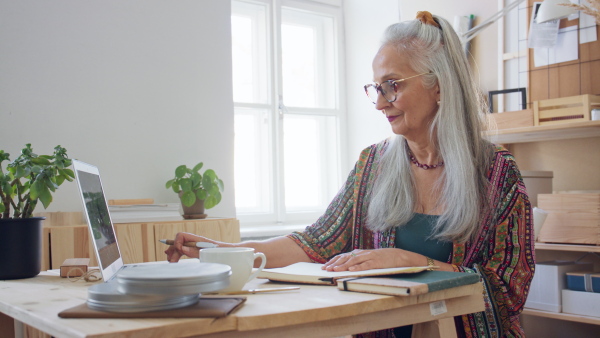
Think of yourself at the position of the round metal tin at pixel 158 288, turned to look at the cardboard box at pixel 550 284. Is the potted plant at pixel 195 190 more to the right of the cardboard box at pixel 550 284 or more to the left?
left

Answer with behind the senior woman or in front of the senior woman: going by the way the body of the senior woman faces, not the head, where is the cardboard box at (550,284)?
behind

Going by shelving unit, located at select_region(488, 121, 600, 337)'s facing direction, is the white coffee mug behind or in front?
in front

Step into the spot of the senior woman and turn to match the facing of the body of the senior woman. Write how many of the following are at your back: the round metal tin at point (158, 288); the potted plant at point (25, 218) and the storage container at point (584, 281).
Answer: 1

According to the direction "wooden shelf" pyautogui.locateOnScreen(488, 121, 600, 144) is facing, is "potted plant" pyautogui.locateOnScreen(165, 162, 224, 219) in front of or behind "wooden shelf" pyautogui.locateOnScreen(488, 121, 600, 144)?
in front

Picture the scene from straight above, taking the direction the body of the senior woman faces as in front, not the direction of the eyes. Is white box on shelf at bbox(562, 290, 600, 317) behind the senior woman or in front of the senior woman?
behind

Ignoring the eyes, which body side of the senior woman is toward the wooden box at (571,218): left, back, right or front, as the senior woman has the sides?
back

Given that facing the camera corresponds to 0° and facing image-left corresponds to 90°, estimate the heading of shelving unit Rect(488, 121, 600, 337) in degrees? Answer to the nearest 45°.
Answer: approximately 45°

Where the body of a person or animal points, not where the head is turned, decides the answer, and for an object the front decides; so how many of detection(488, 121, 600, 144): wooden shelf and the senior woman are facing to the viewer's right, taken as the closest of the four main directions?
0

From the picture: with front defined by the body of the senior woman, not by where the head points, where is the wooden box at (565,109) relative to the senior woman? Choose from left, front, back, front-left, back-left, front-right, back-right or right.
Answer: back

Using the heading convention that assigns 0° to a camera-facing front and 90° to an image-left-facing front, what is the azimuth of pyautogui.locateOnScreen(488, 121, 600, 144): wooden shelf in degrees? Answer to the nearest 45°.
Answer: approximately 45°
